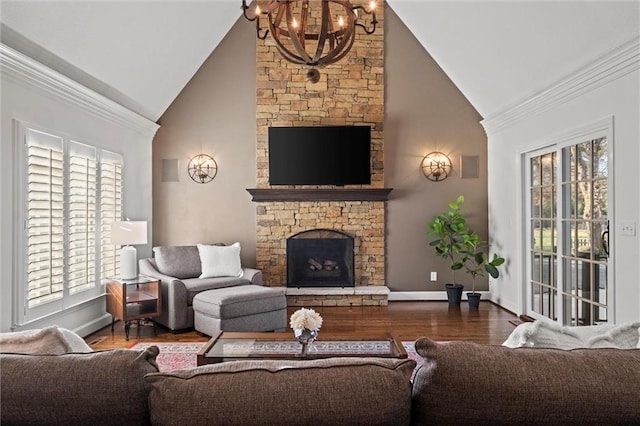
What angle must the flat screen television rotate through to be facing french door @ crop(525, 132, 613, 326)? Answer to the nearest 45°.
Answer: approximately 45° to its left

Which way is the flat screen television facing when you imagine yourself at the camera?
facing the viewer

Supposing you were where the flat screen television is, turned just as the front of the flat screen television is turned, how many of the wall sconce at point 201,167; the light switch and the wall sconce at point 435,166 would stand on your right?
1

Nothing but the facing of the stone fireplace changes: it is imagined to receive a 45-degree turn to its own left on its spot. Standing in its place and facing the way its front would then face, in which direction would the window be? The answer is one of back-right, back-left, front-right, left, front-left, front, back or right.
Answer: right

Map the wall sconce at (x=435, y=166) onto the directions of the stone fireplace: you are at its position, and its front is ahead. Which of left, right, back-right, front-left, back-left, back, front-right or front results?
left

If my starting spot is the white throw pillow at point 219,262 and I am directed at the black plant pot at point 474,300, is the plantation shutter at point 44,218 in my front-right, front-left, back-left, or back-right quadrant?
back-right

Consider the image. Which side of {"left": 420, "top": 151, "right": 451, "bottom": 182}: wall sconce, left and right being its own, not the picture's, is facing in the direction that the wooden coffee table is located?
front

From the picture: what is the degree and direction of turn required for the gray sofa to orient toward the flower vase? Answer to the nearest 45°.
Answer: approximately 45° to its right

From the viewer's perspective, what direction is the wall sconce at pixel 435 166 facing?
toward the camera

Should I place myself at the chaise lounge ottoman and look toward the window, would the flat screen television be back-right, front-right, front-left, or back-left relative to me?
back-right

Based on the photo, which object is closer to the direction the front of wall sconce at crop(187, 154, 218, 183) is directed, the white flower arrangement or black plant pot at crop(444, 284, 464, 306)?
the white flower arrangement

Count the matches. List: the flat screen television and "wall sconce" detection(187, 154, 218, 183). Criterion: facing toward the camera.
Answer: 2

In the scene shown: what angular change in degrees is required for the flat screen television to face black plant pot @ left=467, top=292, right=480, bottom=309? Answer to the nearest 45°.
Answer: approximately 90° to its left

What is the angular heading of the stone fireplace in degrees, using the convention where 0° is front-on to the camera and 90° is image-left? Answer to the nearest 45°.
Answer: approximately 0°
